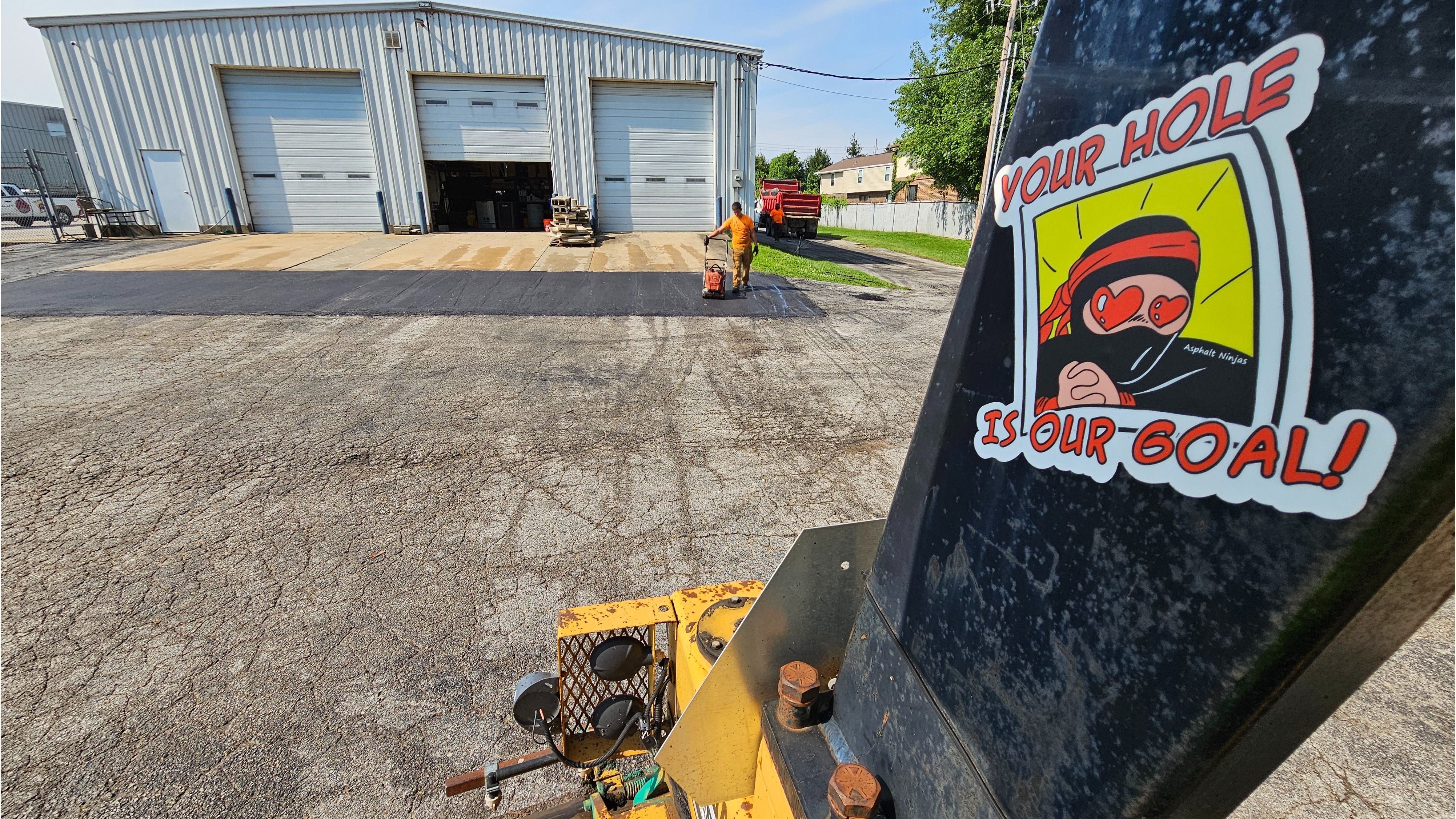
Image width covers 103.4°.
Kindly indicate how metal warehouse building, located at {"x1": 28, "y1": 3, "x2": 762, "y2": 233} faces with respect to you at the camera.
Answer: facing the viewer

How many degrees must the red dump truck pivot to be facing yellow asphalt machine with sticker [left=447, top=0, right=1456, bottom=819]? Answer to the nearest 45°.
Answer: approximately 135° to its left

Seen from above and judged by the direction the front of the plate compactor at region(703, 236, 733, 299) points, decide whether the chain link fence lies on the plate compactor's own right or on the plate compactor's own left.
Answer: on the plate compactor's own right

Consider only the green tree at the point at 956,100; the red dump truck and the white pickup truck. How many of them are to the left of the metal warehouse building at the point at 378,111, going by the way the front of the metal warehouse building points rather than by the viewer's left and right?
2

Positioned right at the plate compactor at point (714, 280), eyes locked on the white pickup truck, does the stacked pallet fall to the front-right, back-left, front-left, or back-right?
front-right

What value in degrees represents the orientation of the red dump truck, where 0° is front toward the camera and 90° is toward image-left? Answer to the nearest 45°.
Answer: approximately 135°

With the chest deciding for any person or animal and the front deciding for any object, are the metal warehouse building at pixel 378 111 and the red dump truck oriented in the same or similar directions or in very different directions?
very different directions

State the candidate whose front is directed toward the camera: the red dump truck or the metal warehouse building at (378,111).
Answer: the metal warehouse building

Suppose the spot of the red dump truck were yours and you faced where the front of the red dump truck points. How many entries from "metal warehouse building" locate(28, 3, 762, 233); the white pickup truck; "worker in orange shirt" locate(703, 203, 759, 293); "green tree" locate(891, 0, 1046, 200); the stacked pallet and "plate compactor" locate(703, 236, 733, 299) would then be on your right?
1

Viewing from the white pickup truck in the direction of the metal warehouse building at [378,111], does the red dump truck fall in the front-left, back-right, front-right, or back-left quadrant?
front-left

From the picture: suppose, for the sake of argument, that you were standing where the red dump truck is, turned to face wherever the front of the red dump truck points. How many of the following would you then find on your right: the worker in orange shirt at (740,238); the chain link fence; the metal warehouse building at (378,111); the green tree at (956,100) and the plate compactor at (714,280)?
1

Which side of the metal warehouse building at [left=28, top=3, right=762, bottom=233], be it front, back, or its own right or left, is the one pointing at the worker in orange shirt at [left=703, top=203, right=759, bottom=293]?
front

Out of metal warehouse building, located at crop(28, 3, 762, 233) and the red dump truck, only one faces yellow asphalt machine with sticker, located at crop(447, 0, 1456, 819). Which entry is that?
the metal warehouse building

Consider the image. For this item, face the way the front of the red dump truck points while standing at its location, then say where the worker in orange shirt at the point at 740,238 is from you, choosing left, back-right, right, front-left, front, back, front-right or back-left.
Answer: back-left

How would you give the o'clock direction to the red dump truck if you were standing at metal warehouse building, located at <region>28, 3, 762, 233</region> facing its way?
The red dump truck is roughly at 9 o'clock from the metal warehouse building.

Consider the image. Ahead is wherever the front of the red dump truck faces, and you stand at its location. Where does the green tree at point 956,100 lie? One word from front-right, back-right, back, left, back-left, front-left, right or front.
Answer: right
